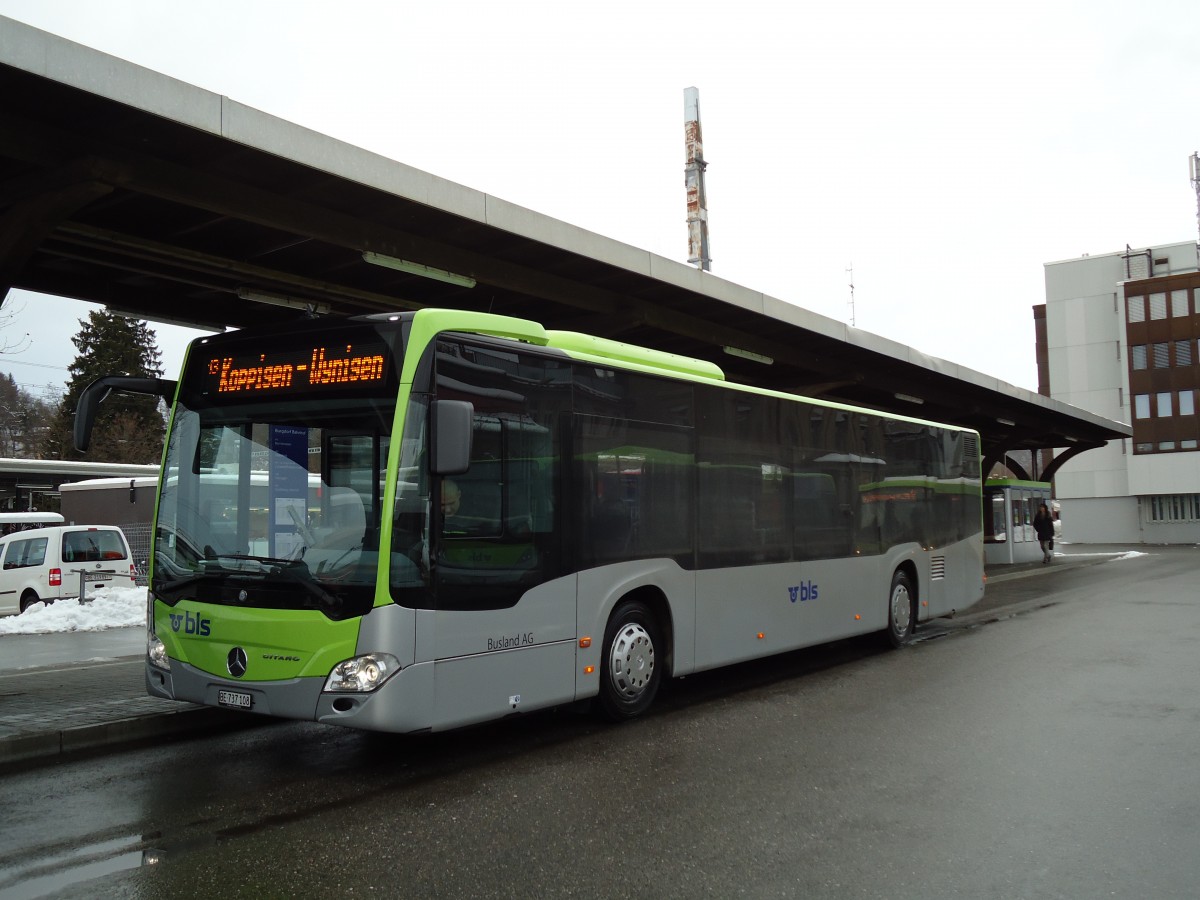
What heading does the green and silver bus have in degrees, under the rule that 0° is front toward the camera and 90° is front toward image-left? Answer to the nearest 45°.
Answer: approximately 45°

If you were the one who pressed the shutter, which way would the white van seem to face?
facing away from the viewer and to the left of the viewer

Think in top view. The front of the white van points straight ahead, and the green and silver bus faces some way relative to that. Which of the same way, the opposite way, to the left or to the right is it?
to the left

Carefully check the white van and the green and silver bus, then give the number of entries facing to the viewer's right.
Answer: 0

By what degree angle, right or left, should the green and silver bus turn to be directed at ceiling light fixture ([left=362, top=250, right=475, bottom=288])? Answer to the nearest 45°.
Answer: approximately 45° to its right
